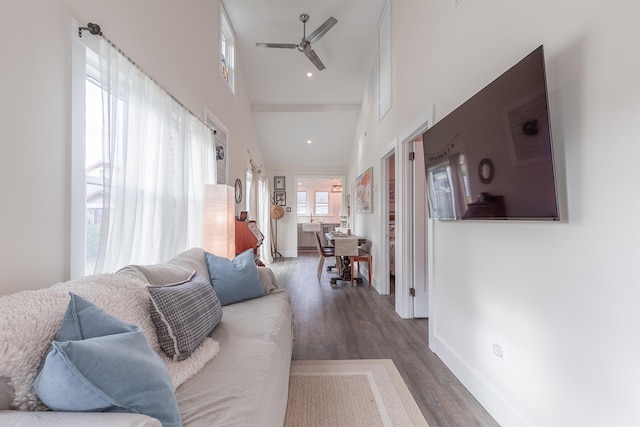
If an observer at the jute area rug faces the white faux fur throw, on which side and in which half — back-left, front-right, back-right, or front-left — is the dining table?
back-right

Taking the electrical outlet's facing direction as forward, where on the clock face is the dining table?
The dining table is roughly at 3 o'clock from the electrical outlet.

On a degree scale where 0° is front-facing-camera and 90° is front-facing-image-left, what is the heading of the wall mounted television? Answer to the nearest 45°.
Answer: approximately 45°

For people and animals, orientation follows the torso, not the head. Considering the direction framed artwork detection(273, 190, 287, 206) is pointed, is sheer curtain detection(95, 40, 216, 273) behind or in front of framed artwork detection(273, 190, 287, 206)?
in front

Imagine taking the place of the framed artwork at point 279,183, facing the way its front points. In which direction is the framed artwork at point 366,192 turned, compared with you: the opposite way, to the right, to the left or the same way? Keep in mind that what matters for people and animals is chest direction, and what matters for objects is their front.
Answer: to the right

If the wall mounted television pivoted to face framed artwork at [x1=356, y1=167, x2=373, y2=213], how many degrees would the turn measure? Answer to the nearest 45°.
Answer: approximately 90° to its right

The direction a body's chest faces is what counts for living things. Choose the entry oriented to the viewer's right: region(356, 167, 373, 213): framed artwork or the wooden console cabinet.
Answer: the wooden console cabinet

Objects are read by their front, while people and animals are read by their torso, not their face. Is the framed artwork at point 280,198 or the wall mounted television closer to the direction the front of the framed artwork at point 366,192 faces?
the framed artwork

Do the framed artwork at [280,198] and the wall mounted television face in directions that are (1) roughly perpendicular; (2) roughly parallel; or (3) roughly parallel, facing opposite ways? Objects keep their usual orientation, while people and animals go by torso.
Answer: roughly perpendicular
